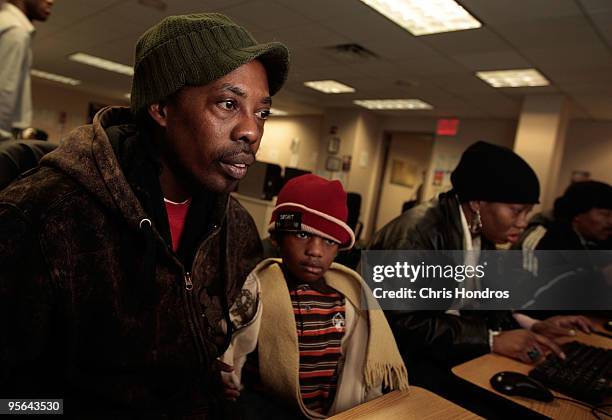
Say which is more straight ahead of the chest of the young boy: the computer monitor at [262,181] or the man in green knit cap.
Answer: the man in green knit cap

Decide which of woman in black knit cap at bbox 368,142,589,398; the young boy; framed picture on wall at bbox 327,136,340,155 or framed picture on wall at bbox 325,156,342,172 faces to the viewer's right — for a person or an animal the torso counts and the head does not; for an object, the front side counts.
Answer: the woman in black knit cap

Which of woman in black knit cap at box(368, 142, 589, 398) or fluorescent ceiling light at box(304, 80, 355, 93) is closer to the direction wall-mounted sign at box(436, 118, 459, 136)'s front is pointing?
the woman in black knit cap

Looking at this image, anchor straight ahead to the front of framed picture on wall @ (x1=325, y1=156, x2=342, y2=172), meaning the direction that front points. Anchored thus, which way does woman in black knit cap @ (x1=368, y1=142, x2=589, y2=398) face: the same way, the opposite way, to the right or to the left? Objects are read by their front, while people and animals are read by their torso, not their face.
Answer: to the left

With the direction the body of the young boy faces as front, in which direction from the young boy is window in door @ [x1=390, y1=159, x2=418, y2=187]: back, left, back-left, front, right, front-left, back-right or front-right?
back

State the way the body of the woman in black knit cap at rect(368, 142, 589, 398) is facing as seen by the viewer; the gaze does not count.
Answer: to the viewer's right
